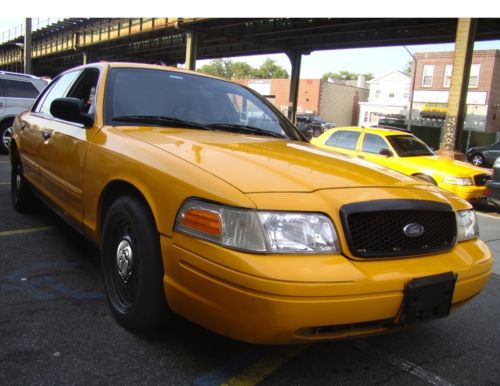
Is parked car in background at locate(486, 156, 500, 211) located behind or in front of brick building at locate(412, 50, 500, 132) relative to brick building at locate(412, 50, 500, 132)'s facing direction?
in front

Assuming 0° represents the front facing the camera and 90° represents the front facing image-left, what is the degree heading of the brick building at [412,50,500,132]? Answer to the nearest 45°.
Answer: approximately 0°

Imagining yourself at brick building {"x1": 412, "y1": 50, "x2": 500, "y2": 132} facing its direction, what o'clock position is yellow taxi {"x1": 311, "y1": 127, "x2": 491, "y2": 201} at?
The yellow taxi is roughly at 12 o'clock from the brick building.

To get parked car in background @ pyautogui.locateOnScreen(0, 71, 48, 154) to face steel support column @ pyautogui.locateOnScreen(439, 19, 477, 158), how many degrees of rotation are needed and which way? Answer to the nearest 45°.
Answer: approximately 180°

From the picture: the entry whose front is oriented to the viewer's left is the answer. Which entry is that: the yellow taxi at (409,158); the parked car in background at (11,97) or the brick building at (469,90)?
the parked car in background

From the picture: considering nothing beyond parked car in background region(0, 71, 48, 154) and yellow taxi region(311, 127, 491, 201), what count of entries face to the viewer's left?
1

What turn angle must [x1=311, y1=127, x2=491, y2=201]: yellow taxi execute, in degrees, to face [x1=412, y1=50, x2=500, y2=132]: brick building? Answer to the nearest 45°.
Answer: approximately 135° to its left

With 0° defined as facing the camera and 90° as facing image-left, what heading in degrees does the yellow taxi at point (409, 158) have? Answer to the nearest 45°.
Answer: approximately 315°

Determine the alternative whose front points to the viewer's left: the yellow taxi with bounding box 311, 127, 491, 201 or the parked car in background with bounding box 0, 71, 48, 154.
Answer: the parked car in background

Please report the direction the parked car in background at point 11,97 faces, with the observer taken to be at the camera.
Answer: facing to the left of the viewer

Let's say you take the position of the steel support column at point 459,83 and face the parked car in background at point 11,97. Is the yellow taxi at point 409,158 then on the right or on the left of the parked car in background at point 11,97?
left

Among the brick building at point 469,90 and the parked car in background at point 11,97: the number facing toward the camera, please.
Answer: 1

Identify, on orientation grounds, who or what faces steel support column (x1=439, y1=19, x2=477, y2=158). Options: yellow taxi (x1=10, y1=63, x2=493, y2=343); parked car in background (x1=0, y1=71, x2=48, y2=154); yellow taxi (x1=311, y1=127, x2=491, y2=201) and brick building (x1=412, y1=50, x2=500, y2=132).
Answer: the brick building

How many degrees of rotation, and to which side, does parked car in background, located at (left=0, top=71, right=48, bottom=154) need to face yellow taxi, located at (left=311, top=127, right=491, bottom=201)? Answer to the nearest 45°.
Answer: approximately 135° to its left

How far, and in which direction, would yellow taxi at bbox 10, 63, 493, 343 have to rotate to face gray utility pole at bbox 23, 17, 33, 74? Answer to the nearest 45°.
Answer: approximately 180°
